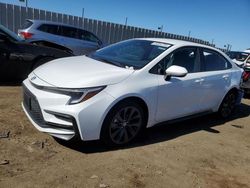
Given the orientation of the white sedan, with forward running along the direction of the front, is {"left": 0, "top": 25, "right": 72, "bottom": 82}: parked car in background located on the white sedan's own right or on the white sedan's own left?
on the white sedan's own right

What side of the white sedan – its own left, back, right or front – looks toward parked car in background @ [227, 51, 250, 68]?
back

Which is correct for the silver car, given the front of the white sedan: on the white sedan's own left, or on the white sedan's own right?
on the white sedan's own right

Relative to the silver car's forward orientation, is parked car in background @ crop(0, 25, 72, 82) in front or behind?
behind

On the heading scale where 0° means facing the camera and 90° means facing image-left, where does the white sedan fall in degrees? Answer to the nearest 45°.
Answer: approximately 45°
